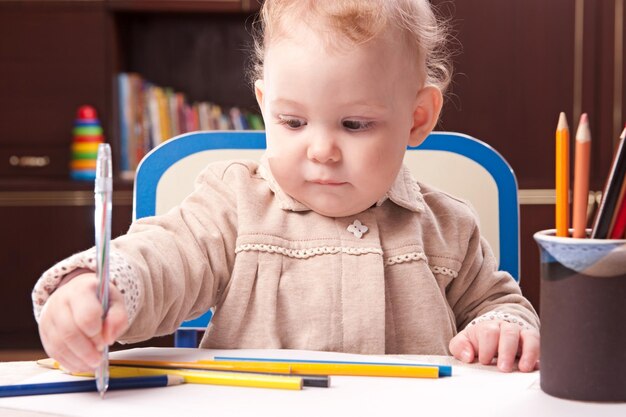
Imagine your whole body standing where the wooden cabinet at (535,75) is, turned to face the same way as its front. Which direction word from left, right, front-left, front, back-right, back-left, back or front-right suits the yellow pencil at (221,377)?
front

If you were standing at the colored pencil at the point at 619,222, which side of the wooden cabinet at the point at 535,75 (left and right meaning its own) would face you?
front

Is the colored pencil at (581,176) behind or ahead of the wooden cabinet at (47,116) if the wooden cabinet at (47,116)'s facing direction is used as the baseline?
ahead

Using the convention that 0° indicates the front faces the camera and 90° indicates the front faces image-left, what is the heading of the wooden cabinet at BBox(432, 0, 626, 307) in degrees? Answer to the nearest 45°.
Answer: approximately 0°

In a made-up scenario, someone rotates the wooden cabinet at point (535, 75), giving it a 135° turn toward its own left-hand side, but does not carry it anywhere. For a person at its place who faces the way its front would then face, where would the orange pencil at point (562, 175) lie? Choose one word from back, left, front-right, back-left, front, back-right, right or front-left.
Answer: back-right

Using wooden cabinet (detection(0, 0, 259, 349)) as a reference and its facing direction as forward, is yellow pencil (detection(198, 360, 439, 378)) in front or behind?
in front

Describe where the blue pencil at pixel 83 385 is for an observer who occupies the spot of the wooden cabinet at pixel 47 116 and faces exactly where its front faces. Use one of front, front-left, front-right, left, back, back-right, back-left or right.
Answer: front

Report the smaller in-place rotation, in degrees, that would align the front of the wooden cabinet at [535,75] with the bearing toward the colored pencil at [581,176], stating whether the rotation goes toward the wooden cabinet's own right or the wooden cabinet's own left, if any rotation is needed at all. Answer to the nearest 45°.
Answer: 0° — it already faces it

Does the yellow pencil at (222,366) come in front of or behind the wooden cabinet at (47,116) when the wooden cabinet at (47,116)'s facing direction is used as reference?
in front

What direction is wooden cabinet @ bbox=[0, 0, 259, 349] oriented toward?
toward the camera

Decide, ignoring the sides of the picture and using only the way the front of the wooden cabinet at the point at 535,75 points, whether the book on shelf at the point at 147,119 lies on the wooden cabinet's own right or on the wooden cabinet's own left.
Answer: on the wooden cabinet's own right

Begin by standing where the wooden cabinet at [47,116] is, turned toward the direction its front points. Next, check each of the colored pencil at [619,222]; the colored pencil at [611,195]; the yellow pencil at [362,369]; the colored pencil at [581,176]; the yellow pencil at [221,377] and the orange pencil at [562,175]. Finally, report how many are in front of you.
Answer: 6

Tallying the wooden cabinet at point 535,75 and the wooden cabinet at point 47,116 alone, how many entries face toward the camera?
2

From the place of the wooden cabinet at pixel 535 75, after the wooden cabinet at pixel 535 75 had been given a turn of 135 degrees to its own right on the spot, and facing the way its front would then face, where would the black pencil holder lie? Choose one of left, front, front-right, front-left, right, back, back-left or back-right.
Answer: back-left
